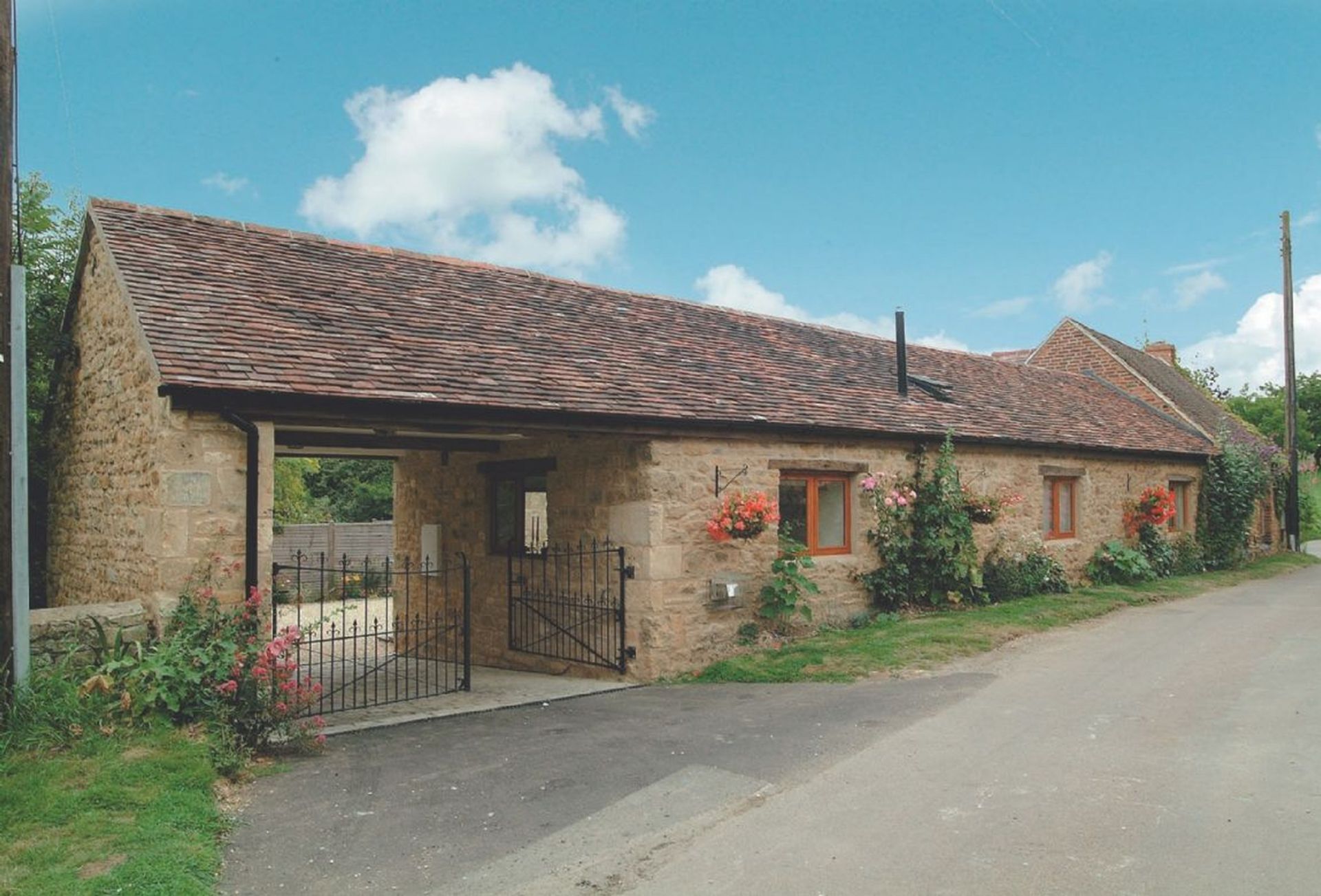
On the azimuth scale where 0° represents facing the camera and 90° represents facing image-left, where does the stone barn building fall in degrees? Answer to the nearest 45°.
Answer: approximately 315°

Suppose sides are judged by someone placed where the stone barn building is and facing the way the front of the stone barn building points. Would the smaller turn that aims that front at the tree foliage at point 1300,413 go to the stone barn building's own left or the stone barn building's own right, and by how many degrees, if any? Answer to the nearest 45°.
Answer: approximately 90° to the stone barn building's own left

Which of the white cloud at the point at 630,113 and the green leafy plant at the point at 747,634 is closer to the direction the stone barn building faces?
the green leafy plant

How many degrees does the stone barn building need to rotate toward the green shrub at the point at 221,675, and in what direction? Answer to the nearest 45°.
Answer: approximately 45° to its right

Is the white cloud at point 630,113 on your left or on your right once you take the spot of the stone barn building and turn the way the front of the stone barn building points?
on your left

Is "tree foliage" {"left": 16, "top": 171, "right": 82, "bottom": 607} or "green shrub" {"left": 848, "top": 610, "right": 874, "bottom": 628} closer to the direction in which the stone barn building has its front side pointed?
the green shrub

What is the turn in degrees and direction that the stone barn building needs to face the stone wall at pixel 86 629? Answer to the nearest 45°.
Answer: approximately 90° to its right

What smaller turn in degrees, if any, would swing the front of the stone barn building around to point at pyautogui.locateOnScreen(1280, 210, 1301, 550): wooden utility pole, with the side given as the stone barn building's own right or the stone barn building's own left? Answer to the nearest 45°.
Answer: approximately 90° to the stone barn building's own left

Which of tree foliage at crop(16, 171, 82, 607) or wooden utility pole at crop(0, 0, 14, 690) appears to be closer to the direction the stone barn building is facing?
the wooden utility pole

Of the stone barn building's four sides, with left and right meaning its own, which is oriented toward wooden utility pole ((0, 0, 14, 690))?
right
